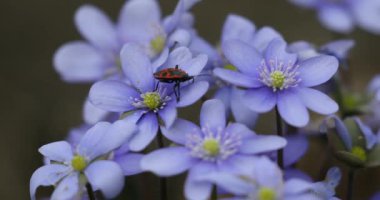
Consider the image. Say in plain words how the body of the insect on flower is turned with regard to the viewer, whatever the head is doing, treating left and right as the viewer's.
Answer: facing to the right of the viewer

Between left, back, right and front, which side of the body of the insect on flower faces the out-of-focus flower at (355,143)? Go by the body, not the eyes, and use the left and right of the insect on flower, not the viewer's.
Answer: front

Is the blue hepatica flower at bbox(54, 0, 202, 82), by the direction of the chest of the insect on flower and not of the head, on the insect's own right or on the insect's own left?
on the insect's own left
